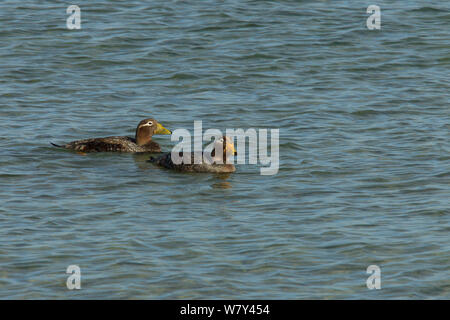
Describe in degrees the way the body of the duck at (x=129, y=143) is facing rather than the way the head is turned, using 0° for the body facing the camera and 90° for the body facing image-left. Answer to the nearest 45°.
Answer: approximately 270°

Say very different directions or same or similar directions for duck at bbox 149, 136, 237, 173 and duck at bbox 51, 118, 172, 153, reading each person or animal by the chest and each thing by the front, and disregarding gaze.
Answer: same or similar directions

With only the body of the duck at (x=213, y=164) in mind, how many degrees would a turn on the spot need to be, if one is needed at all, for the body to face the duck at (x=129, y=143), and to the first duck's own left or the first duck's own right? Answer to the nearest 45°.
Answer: approximately 135° to the first duck's own left

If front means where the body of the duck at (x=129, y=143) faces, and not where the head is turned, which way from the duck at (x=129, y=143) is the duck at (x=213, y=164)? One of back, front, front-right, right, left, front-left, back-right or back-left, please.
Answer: front-right

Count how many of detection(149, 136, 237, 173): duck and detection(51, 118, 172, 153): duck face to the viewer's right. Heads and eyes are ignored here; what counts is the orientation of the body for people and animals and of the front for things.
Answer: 2

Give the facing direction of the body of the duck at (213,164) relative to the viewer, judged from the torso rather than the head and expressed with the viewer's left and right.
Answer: facing to the right of the viewer
